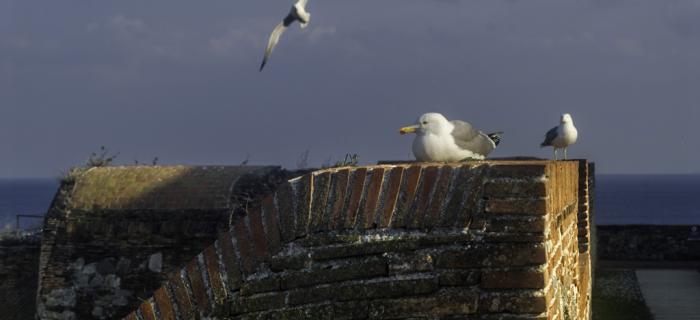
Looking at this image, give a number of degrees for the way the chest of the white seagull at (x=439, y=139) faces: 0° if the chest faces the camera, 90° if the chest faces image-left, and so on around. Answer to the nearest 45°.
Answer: approximately 90°

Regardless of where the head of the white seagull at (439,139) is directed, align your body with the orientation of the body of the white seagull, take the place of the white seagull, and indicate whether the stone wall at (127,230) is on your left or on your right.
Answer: on your right

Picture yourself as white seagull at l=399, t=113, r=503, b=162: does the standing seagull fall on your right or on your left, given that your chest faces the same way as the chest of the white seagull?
on your right

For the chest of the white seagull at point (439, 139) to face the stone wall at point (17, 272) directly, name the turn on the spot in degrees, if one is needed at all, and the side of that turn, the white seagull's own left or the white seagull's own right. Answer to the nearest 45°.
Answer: approximately 45° to the white seagull's own right

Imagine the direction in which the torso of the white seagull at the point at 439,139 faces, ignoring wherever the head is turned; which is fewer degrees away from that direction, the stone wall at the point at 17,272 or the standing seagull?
the stone wall
